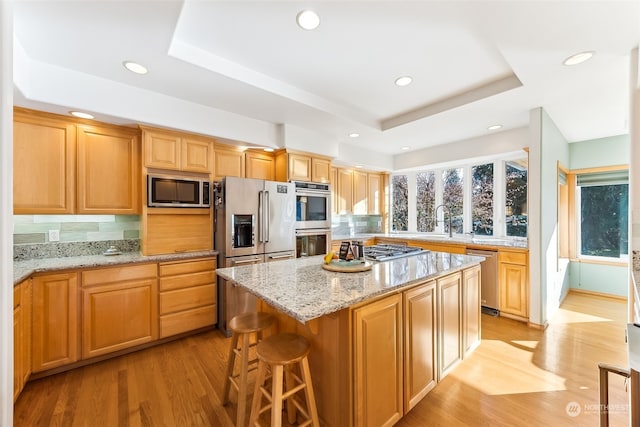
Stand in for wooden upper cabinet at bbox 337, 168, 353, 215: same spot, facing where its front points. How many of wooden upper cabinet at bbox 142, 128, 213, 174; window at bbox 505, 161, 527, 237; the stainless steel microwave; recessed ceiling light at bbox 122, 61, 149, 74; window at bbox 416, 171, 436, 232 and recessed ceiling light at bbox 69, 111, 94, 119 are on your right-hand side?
4

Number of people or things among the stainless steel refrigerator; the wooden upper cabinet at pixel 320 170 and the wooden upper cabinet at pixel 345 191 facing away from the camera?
0

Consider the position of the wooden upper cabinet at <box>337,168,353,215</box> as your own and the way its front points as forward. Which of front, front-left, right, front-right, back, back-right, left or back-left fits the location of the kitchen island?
front-right

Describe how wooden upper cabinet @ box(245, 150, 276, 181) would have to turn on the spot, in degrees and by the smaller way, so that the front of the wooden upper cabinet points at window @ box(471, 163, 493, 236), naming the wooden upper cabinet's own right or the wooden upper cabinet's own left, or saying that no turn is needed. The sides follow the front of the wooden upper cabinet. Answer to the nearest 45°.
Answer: approximately 45° to the wooden upper cabinet's own left

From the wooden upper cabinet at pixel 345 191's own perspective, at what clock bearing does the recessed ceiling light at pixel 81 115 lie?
The recessed ceiling light is roughly at 3 o'clock from the wooden upper cabinet.

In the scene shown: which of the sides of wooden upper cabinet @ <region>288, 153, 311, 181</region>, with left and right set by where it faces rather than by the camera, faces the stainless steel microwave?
right

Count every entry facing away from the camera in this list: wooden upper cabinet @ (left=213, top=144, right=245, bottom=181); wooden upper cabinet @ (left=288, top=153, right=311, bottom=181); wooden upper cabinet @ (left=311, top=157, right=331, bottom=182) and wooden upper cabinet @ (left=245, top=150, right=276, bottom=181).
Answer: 0

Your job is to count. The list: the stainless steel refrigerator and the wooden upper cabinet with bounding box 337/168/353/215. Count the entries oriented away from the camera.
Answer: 0

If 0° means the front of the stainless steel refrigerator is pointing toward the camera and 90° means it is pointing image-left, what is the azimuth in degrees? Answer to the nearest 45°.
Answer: approximately 315°

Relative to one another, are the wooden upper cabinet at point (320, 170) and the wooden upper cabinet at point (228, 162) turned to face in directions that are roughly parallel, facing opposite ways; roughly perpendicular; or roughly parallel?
roughly parallel

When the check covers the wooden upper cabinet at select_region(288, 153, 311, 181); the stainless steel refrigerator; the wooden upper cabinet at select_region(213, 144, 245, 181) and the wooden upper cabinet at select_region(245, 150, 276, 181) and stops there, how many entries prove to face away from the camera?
0

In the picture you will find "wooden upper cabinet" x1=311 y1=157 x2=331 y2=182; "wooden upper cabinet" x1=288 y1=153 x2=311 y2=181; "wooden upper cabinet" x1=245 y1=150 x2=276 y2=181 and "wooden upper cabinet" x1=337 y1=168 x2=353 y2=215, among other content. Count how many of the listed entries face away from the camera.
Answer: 0

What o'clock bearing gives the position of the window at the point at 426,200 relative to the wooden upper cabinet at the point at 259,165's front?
The window is roughly at 10 o'clock from the wooden upper cabinet.

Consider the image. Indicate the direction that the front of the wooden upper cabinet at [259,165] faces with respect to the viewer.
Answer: facing the viewer and to the right of the viewer

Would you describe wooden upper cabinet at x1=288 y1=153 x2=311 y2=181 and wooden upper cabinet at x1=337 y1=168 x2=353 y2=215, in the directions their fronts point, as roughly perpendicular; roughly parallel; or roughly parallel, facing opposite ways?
roughly parallel

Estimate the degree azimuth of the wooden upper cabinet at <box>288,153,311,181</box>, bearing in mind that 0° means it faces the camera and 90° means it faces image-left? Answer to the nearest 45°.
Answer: approximately 315°
